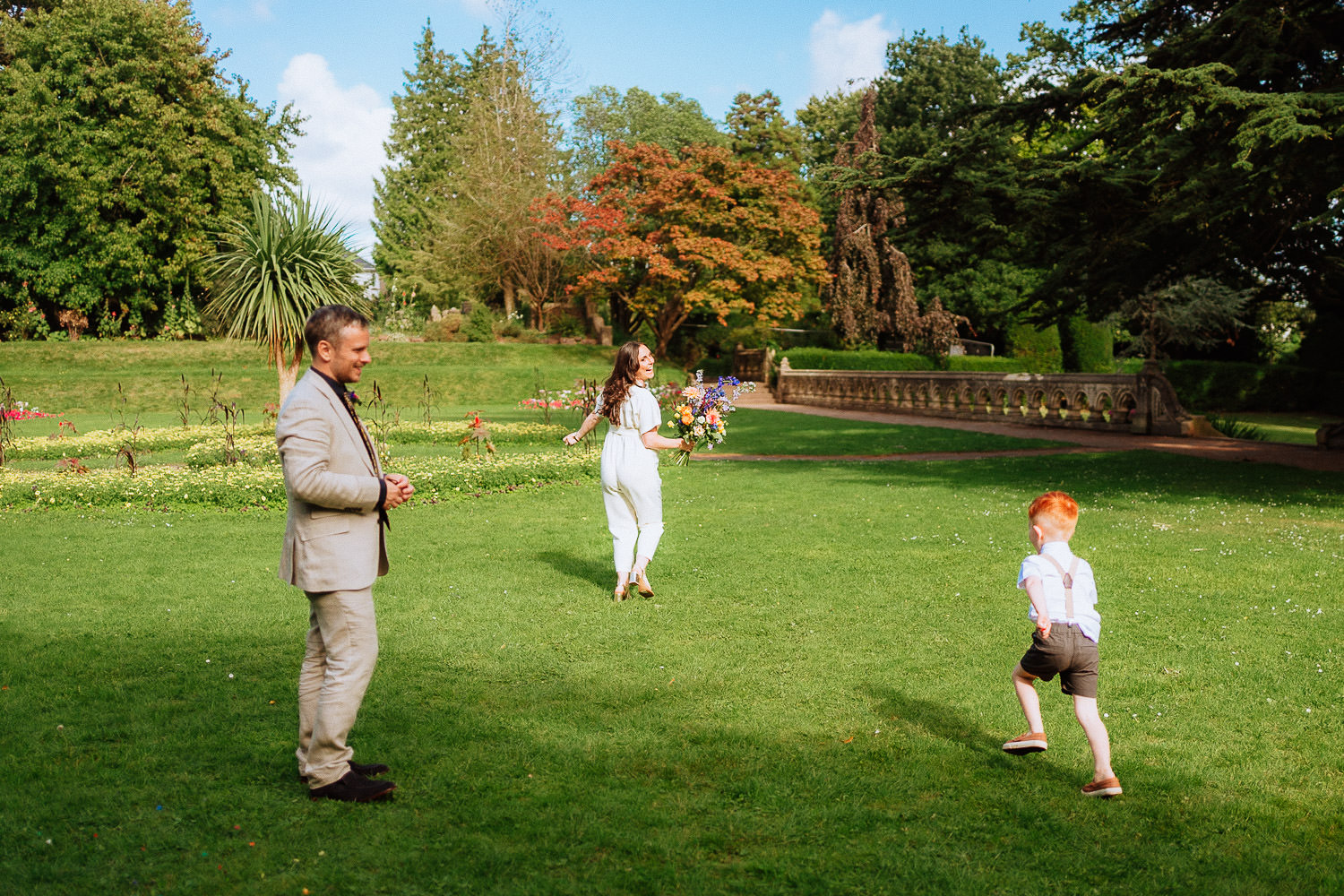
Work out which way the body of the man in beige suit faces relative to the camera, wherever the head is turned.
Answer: to the viewer's right

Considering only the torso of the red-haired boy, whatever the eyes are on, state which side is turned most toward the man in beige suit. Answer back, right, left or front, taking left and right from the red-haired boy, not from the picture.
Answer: left

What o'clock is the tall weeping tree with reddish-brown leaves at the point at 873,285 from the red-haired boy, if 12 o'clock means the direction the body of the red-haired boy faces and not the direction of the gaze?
The tall weeping tree with reddish-brown leaves is roughly at 1 o'clock from the red-haired boy.

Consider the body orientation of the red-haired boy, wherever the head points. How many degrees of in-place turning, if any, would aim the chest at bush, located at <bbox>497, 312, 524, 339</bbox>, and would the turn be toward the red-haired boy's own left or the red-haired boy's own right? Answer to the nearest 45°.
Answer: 0° — they already face it

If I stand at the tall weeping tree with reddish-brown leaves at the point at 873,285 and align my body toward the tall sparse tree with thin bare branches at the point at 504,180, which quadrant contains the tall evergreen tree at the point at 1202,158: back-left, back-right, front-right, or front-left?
back-left

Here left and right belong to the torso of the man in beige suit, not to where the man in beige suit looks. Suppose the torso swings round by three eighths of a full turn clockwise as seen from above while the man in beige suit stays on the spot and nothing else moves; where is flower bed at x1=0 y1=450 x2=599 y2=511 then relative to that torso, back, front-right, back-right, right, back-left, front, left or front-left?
back-right

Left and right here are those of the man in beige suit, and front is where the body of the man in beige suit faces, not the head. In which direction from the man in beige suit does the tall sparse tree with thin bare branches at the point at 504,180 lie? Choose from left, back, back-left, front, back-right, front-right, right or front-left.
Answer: left

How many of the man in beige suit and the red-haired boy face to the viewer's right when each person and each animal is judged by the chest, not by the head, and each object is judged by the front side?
1

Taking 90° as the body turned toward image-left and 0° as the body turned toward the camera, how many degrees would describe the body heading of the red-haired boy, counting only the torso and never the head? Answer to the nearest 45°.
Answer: approximately 135°

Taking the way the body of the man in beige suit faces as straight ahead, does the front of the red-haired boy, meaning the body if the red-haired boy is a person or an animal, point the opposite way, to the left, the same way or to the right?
to the left

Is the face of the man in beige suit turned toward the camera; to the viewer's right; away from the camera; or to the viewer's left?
to the viewer's right

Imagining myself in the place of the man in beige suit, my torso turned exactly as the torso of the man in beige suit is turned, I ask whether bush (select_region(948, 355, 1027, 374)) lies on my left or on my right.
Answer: on my left
